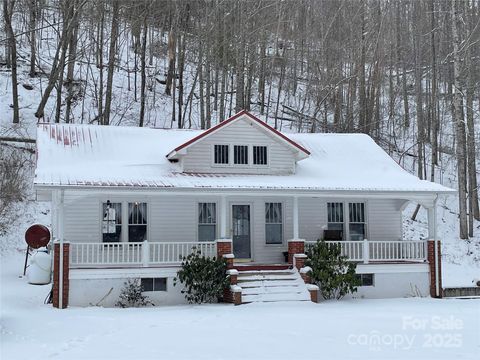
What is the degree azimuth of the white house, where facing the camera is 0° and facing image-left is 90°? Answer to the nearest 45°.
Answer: approximately 0°

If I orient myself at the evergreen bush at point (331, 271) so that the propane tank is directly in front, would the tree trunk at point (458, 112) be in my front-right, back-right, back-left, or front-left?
back-right

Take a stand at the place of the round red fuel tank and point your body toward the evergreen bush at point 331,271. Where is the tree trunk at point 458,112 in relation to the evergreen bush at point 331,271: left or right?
left

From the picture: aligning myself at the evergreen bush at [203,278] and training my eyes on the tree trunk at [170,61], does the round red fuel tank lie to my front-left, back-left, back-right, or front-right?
front-left

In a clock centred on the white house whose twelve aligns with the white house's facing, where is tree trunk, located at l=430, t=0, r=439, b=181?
The tree trunk is roughly at 7 o'clock from the white house.

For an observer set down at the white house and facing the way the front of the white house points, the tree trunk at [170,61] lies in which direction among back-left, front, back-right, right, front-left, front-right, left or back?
back

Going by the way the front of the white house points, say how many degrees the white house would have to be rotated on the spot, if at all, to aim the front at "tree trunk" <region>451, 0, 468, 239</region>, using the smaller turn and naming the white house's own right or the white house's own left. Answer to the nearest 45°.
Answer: approximately 135° to the white house's own left

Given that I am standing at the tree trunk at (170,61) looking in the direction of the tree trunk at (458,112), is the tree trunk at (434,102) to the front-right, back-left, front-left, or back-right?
front-left
